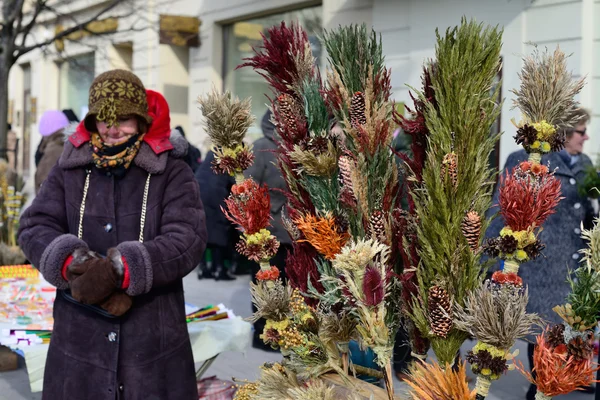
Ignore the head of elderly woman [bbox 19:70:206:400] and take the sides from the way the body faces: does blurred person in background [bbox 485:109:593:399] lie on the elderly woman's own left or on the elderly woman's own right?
on the elderly woman's own left

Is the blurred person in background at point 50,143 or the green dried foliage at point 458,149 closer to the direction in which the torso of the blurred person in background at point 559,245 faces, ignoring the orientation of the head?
the green dried foliage

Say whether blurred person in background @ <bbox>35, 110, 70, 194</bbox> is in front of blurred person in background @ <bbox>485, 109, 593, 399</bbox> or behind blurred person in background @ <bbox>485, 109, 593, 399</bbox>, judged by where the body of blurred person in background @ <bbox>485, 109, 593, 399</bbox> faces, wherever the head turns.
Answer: behind

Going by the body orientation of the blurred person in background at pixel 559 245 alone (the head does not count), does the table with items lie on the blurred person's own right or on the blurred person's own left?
on the blurred person's own right

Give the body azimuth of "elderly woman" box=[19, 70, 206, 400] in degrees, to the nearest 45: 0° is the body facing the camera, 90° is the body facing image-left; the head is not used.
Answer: approximately 0°

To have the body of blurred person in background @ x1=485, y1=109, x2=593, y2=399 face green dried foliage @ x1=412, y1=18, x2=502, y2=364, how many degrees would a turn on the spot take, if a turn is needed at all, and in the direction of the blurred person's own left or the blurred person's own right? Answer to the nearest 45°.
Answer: approximately 45° to the blurred person's own right

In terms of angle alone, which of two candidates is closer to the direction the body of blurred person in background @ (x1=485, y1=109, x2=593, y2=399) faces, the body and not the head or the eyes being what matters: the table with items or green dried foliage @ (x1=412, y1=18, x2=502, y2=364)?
the green dried foliage
